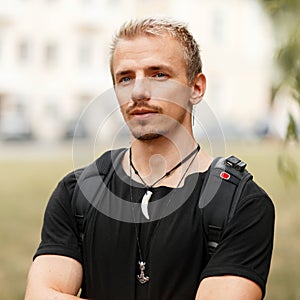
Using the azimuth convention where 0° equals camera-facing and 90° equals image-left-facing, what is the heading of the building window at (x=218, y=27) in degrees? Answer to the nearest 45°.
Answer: approximately 0°

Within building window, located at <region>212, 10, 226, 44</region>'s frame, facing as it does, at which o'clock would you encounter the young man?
The young man is roughly at 12 o'clock from the building window.
